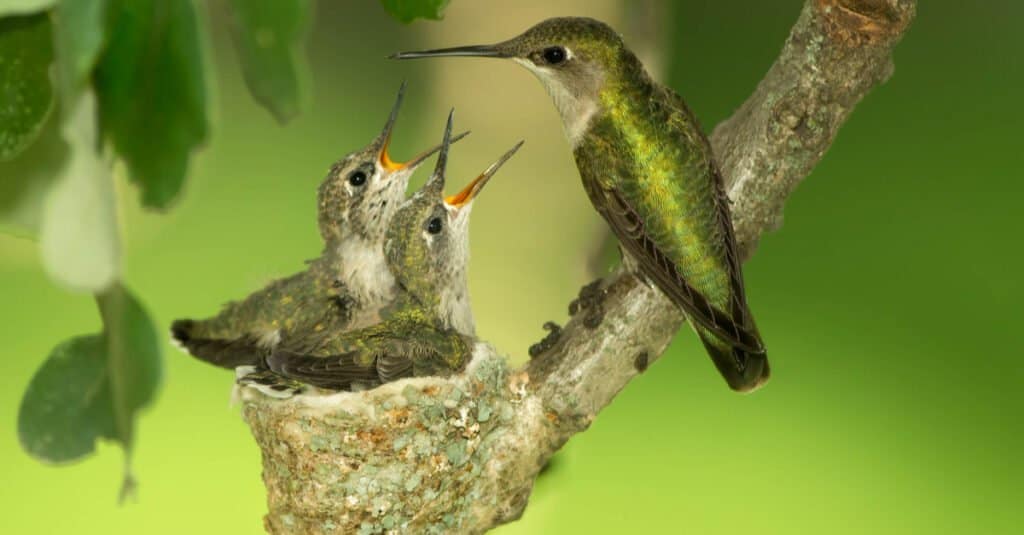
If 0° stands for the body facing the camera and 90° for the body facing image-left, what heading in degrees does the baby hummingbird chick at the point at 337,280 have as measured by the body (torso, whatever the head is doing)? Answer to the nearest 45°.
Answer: approximately 270°

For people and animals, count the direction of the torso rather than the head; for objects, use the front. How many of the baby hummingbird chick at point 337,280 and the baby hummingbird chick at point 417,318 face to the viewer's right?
2

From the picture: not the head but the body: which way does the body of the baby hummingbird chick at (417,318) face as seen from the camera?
to the viewer's right
